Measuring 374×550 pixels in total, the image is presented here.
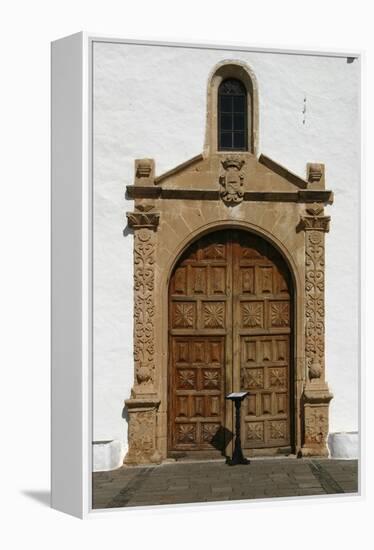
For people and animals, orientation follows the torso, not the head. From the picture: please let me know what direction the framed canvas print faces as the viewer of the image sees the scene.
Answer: facing the viewer and to the right of the viewer
